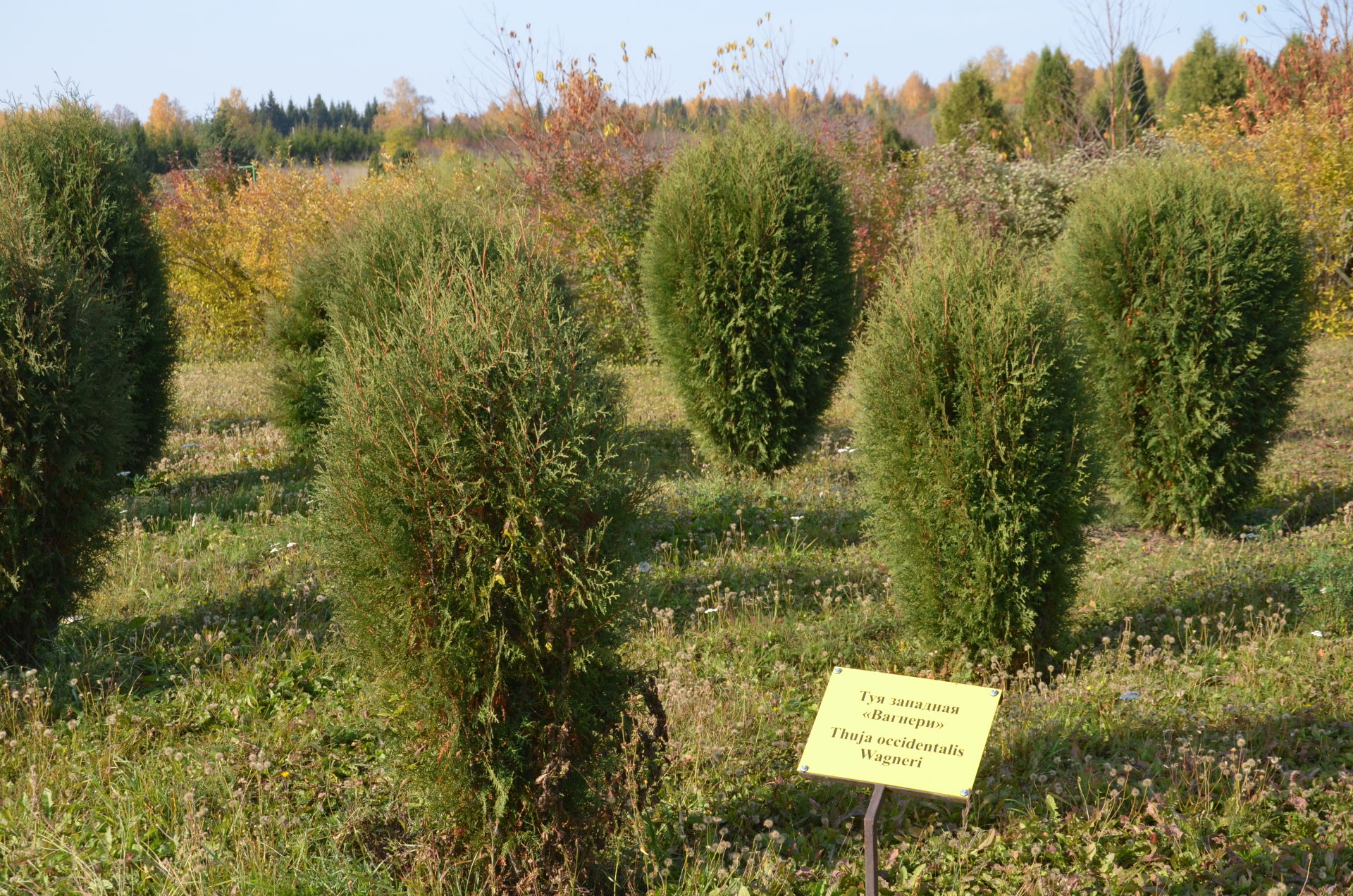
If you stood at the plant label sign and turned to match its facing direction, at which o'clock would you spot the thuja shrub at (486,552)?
The thuja shrub is roughly at 3 o'clock from the plant label sign.

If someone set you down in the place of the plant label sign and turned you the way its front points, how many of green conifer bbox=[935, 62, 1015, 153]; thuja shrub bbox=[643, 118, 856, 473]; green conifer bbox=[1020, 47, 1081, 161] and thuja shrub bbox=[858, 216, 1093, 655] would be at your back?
4

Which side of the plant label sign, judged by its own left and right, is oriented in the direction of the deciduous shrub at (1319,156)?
back

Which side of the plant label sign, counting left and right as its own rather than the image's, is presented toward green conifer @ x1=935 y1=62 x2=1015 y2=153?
back

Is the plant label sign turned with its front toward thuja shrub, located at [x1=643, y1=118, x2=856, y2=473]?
no

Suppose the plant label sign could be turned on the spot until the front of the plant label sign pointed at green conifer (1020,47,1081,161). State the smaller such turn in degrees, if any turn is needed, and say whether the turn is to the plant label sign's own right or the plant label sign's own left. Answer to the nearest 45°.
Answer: approximately 180°

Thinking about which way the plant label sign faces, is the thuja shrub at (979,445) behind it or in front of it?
behind

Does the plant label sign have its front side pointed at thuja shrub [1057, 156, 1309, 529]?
no

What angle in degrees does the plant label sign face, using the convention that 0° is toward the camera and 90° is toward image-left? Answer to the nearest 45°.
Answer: approximately 0°

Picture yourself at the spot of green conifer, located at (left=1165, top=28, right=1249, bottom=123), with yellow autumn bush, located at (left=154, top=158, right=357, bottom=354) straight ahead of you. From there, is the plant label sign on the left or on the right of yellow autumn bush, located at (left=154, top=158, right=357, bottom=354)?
left

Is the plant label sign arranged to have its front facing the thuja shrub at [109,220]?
no

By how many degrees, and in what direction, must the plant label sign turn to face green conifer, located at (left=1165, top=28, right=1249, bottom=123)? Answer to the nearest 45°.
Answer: approximately 180°

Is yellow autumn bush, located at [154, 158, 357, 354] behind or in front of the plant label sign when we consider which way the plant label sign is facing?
behind

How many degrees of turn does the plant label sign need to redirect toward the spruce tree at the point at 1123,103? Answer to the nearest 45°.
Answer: approximately 180°
